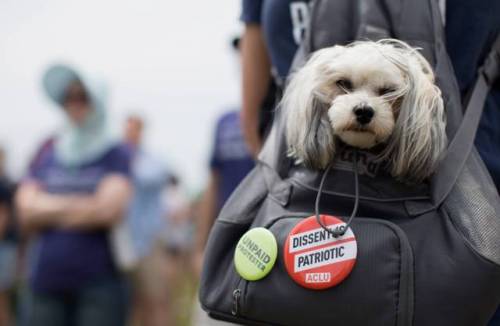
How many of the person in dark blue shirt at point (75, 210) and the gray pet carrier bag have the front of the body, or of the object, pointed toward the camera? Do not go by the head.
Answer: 2

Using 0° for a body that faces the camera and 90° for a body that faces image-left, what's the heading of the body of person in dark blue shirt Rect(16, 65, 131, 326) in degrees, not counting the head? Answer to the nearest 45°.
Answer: approximately 0°
